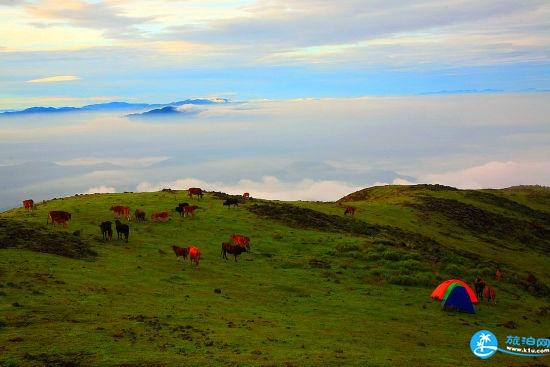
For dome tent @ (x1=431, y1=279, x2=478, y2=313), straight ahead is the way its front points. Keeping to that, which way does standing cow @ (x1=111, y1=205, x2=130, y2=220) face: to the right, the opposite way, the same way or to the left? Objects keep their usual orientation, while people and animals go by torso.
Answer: to the right

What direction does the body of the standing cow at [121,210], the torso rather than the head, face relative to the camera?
to the viewer's left

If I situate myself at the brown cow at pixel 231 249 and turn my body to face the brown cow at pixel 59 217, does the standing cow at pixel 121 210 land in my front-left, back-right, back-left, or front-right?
front-right

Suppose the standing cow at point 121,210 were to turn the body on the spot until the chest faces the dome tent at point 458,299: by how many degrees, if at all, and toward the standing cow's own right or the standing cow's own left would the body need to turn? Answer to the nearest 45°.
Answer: approximately 135° to the standing cow's own left

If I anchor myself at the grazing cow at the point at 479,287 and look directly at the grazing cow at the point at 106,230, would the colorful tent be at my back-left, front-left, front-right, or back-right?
front-left

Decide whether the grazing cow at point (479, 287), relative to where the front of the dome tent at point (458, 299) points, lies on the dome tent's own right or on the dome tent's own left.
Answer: on the dome tent's own left

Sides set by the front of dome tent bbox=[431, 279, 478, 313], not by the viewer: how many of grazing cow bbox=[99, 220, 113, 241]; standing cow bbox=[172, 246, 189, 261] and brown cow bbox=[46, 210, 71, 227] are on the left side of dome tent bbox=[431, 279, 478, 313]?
0
